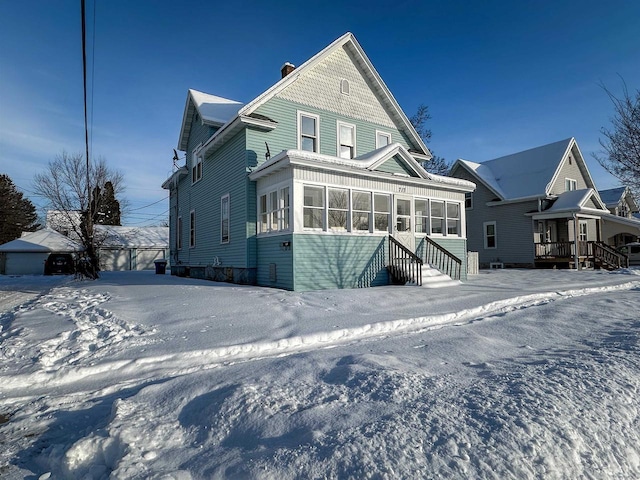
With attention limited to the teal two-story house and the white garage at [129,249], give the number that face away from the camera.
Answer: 0

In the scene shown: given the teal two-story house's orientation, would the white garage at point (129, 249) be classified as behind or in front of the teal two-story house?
behind

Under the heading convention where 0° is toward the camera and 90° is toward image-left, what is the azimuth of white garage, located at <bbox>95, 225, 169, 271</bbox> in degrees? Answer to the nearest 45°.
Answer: approximately 0°

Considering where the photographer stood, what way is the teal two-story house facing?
facing the viewer and to the right of the viewer

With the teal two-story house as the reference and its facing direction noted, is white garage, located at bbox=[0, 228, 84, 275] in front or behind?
behind

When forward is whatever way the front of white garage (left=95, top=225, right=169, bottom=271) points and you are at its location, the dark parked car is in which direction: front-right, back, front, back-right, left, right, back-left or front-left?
front-right

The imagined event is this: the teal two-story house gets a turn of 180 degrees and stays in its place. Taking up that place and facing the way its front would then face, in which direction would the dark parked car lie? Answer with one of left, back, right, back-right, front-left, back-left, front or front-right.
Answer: front

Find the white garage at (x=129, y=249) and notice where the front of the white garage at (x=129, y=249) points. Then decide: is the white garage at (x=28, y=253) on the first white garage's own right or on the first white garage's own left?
on the first white garage's own right
